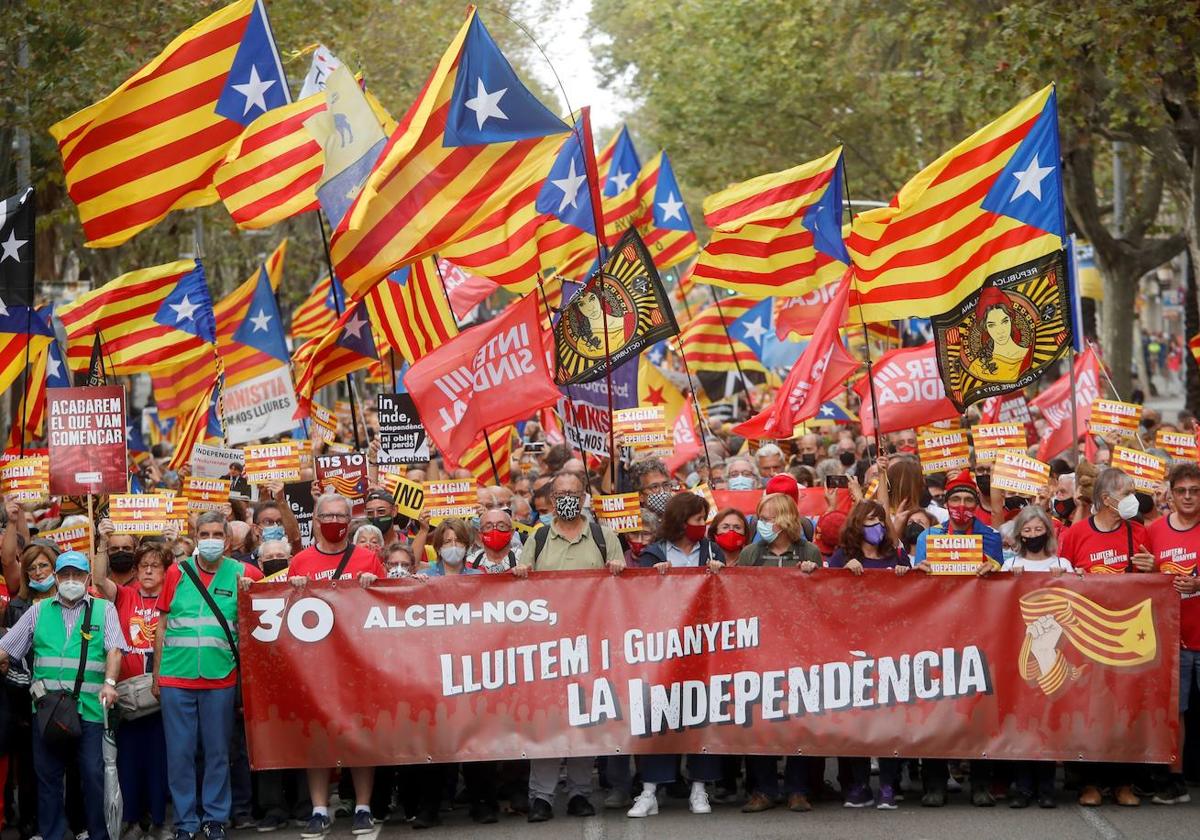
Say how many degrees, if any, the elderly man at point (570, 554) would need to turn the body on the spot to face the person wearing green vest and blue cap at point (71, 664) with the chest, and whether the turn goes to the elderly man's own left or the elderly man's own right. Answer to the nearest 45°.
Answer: approximately 90° to the elderly man's own right

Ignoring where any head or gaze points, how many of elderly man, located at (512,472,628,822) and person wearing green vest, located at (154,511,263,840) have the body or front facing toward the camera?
2

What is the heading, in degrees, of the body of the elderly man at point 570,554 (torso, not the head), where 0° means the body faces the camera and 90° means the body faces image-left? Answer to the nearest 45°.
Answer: approximately 0°

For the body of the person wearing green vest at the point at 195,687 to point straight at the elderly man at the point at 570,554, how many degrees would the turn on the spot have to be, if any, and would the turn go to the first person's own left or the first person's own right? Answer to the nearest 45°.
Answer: approximately 90° to the first person's own left

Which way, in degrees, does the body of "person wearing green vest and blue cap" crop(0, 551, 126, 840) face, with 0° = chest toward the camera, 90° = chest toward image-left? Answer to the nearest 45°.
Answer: approximately 0°
